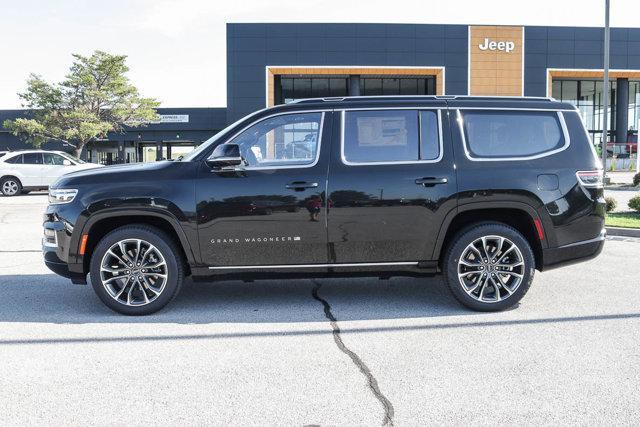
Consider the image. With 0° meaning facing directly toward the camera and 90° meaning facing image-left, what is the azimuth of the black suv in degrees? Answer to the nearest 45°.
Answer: approximately 90°

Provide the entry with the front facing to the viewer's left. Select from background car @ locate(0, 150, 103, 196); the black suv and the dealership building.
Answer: the black suv

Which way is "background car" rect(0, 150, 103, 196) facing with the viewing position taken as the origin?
facing to the right of the viewer

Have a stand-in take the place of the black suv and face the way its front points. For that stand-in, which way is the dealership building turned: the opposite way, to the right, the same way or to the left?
to the left

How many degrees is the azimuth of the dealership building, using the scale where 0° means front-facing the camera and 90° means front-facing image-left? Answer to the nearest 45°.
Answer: approximately 0°

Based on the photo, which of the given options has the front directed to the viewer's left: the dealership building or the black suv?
the black suv

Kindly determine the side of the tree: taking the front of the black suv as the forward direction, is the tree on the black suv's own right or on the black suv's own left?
on the black suv's own right

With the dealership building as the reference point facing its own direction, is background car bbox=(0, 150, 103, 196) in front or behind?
in front

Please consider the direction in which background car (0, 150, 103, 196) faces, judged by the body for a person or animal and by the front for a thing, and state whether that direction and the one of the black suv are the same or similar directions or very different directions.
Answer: very different directions

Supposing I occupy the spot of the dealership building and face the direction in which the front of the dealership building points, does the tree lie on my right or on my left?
on my right

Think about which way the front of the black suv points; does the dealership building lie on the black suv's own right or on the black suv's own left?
on the black suv's own right

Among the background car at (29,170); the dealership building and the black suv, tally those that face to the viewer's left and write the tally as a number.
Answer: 1
